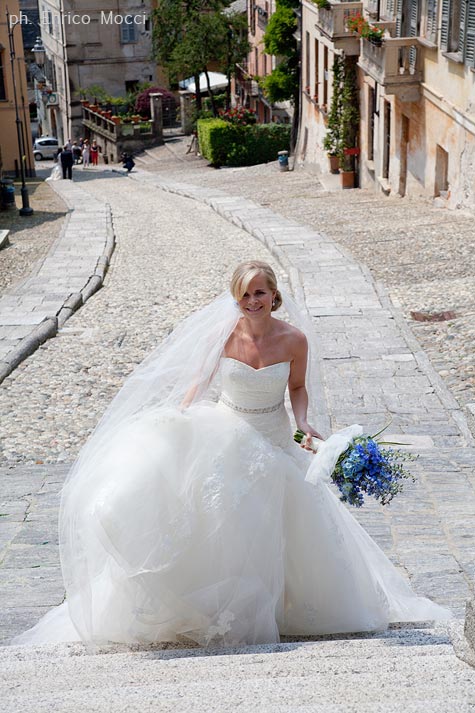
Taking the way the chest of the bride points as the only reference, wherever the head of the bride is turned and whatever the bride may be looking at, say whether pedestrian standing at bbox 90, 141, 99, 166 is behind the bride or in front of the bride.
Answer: behind

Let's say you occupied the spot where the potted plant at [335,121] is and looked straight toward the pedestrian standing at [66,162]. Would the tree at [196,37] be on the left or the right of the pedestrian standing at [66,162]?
right

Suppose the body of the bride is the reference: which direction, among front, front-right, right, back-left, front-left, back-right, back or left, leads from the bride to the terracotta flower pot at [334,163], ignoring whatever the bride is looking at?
back

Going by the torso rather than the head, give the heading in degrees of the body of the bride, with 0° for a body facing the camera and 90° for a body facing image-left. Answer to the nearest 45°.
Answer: approximately 0°

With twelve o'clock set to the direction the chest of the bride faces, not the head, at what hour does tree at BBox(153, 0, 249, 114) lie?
The tree is roughly at 6 o'clock from the bride.

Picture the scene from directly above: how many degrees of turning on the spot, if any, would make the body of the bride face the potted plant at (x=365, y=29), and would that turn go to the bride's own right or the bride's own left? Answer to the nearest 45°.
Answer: approximately 180°

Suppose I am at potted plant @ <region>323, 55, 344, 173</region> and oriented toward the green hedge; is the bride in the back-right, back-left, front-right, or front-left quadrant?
back-left

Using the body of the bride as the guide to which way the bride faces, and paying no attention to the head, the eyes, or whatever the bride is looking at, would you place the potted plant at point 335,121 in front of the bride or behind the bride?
behind

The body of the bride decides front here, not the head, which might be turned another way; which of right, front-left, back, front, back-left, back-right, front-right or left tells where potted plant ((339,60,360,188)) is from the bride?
back
